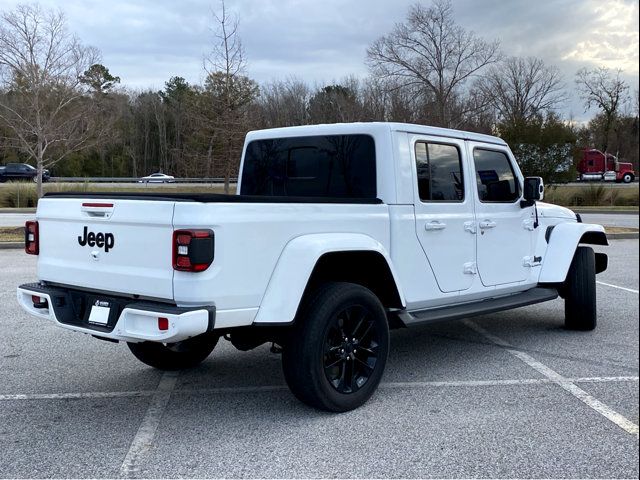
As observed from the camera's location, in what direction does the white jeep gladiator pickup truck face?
facing away from the viewer and to the right of the viewer

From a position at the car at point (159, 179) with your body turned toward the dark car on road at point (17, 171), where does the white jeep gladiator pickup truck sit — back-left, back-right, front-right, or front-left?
back-left

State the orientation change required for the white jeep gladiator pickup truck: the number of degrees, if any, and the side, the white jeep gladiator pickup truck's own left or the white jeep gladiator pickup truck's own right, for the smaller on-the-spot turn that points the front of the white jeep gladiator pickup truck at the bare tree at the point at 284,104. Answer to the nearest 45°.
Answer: approximately 45° to the white jeep gladiator pickup truck's own left

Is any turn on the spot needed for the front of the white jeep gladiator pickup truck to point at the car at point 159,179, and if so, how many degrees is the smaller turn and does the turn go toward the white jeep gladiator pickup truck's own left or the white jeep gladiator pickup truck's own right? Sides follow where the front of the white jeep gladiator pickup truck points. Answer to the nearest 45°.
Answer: approximately 45° to the white jeep gladiator pickup truck's own left
